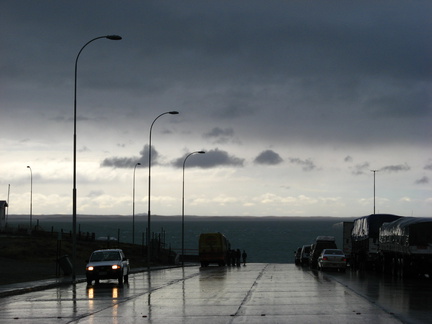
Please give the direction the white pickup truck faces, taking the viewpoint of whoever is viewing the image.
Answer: facing the viewer
